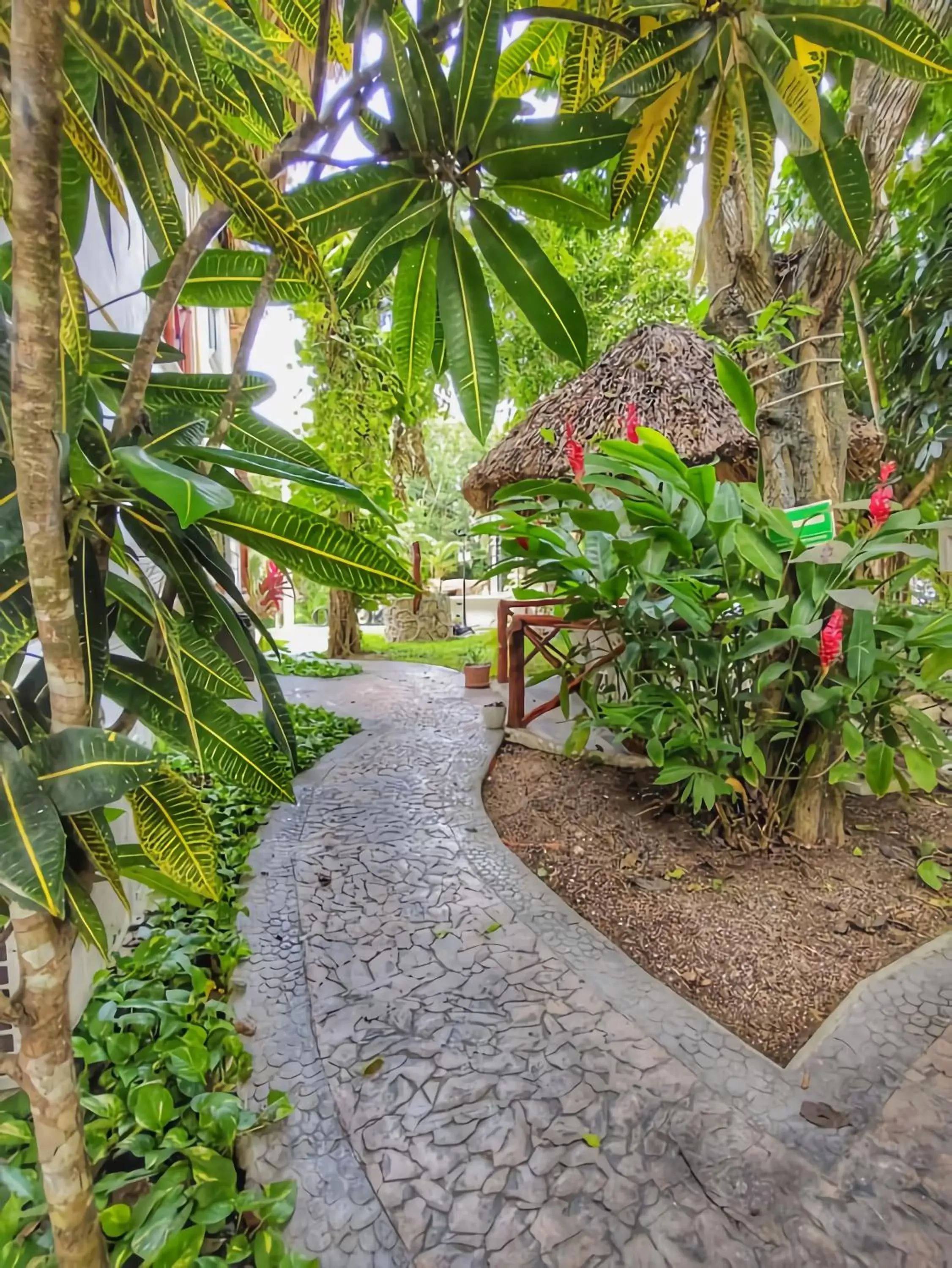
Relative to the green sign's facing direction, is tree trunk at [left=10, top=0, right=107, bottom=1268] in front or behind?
in front

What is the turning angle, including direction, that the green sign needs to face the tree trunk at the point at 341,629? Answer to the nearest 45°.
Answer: approximately 135° to its right

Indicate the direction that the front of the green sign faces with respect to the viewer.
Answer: facing the viewer

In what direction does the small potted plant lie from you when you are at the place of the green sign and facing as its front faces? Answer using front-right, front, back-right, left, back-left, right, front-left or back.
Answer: back-right
